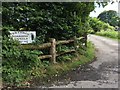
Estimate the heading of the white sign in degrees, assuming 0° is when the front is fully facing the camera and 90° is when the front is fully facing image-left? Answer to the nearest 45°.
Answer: approximately 0°
